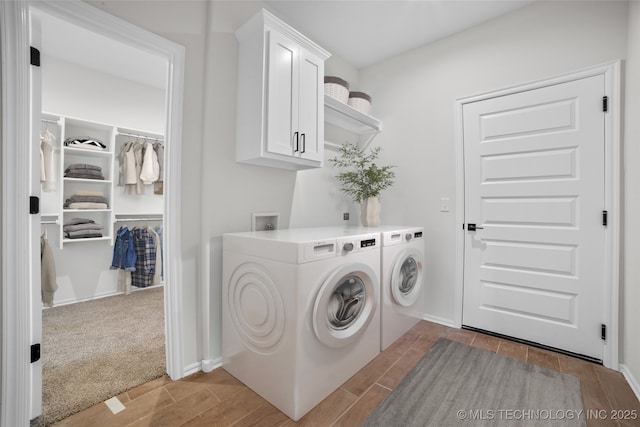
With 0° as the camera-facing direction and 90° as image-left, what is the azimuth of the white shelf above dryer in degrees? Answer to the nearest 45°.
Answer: approximately 315°

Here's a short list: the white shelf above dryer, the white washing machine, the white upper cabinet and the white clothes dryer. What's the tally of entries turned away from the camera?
0

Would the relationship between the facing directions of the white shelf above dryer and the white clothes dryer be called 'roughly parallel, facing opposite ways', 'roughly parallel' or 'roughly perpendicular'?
roughly parallel

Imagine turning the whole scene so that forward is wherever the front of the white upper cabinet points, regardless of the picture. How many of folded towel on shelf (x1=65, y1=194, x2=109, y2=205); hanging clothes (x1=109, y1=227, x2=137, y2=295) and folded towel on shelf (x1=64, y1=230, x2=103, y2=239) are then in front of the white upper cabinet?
0

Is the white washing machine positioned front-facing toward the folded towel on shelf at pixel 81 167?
no

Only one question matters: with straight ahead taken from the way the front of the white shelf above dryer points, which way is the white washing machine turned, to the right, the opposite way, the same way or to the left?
the same way

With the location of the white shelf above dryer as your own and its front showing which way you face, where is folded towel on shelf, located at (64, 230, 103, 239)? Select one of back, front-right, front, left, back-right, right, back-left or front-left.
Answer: back-right

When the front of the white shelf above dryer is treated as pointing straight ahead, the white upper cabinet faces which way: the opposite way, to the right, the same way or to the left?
the same way

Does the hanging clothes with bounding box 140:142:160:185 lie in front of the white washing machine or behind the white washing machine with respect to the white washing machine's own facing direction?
behind

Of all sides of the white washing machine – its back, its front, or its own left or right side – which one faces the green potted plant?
left

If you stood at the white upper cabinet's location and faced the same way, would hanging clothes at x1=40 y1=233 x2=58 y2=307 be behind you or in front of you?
behind

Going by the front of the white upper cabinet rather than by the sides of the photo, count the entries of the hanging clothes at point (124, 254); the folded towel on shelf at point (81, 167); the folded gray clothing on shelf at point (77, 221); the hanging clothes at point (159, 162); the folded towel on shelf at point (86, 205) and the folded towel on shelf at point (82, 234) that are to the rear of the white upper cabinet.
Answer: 6

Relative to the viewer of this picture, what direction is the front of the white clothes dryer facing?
facing the viewer and to the right of the viewer

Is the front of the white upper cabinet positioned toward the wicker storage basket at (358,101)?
no
